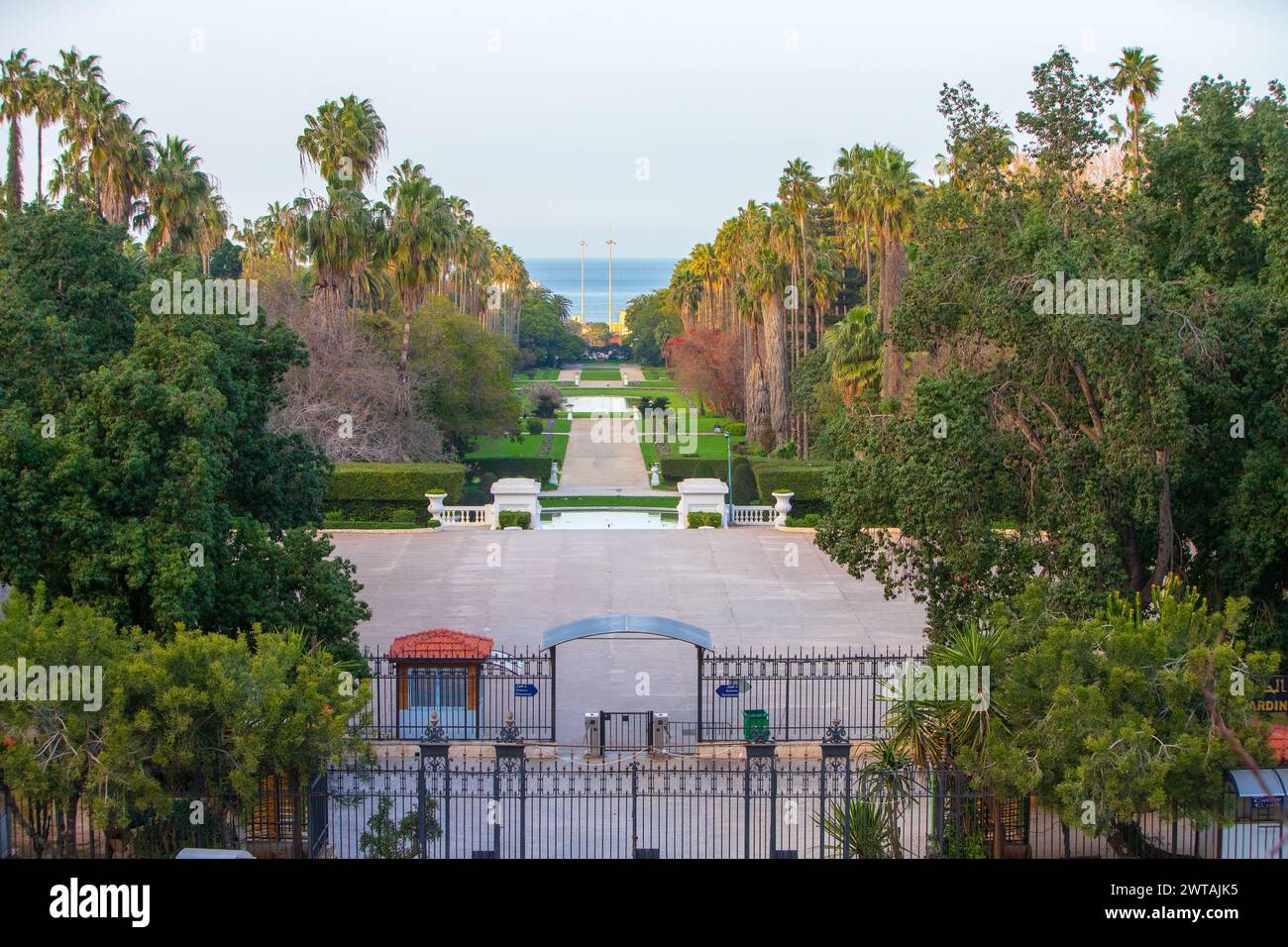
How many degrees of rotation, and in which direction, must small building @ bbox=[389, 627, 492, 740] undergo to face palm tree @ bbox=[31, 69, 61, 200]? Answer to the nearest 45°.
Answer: approximately 135° to its right

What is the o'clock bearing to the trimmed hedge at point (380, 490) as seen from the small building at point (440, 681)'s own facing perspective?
The trimmed hedge is roughly at 6 o'clock from the small building.

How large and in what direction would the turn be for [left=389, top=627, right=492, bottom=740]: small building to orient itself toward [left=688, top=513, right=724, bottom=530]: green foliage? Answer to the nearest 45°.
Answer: approximately 180°

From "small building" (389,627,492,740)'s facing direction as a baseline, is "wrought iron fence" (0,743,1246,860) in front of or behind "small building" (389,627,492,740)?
in front

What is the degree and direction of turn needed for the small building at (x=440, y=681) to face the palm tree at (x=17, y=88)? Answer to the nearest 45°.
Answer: approximately 135° to its right

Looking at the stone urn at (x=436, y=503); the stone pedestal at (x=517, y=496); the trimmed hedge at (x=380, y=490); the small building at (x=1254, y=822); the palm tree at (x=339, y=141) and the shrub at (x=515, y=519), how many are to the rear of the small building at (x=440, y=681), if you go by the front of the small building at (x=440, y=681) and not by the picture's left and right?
5

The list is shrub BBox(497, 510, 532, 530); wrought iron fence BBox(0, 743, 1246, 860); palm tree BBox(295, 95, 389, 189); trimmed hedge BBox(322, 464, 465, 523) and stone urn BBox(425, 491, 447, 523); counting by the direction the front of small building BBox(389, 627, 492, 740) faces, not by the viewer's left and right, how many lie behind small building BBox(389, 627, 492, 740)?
4

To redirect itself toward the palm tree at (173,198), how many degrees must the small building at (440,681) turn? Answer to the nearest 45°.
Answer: approximately 180°

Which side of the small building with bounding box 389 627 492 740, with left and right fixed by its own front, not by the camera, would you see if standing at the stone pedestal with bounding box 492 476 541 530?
back

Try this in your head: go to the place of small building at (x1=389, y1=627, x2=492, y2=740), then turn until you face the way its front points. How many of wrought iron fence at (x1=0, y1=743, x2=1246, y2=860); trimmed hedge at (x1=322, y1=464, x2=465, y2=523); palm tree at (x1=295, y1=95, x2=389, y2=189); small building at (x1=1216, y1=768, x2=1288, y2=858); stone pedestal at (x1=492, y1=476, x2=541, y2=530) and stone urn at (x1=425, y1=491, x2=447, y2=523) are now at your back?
4

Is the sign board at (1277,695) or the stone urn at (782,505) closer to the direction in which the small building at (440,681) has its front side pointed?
the sign board

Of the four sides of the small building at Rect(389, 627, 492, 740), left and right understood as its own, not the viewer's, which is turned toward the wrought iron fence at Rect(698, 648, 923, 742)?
left

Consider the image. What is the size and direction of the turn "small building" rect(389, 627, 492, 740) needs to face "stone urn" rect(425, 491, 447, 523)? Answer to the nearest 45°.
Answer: approximately 180°

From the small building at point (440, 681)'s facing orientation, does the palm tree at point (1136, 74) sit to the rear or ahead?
to the rear

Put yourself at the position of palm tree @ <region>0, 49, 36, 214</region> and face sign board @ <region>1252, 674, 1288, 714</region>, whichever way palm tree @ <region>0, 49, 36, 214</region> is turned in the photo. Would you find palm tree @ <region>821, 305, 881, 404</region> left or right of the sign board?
left

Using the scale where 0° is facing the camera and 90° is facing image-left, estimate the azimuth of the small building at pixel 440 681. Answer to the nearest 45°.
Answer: approximately 0°
